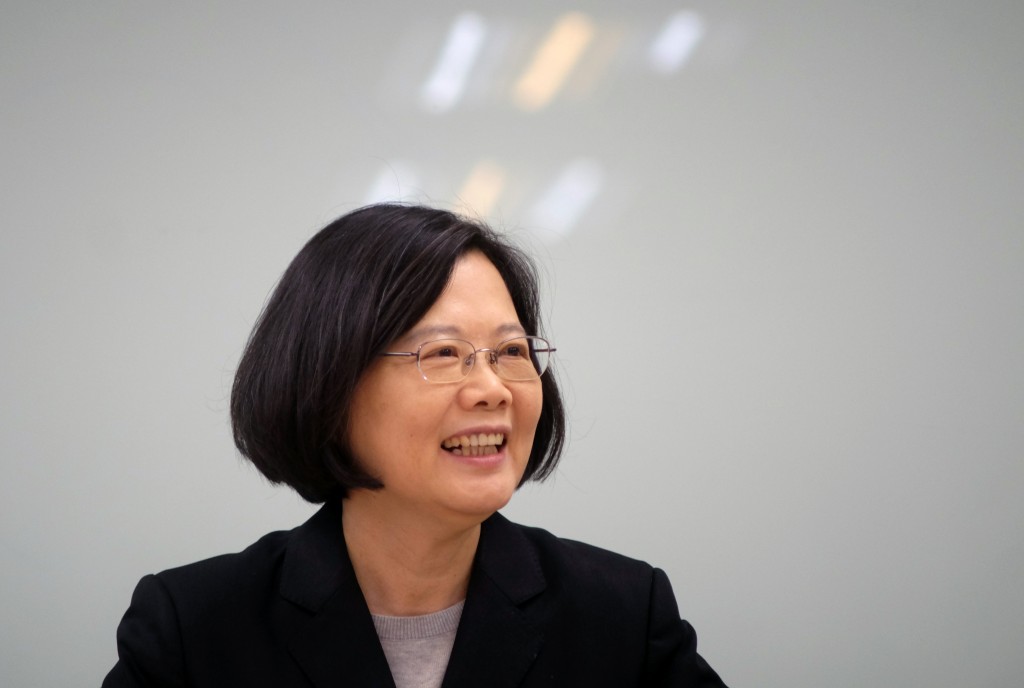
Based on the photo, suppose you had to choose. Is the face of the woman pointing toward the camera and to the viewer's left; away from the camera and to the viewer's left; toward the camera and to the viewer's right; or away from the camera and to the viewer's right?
toward the camera and to the viewer's right

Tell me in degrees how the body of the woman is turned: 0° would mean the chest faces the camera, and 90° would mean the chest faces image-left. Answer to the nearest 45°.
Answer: approximately 0°
